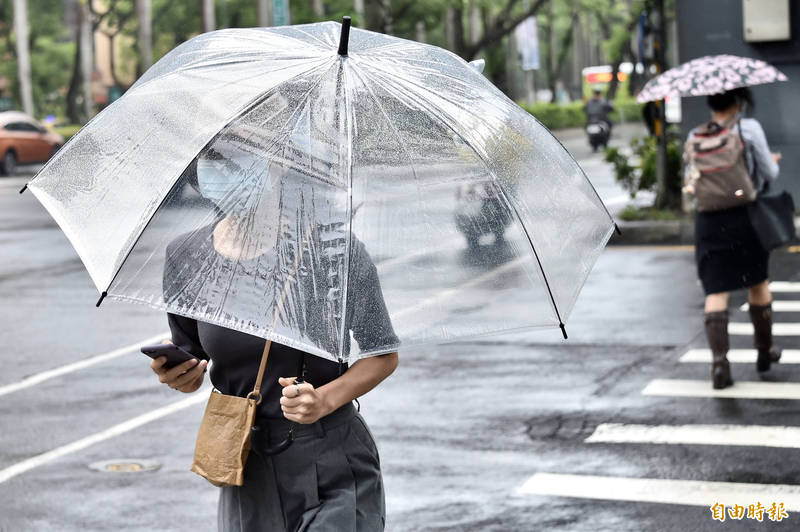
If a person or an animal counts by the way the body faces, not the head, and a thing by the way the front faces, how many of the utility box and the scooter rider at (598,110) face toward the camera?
2

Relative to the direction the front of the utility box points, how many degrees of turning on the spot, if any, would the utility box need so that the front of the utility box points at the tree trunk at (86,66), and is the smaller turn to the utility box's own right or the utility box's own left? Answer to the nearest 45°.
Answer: approximately 135° to the utility box's own right

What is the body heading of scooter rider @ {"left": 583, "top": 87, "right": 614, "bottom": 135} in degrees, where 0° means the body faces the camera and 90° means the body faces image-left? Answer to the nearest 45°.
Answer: approximately 0°

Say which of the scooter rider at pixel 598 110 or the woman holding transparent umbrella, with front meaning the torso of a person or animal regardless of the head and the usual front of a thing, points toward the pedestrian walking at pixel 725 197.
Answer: the scooter rider

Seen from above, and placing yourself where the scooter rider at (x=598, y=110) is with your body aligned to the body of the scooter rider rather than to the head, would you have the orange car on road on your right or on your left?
on your right

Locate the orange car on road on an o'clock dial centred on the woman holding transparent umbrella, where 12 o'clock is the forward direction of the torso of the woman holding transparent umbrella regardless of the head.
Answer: The orange car on road is roughly at 4 o'clock from the woman holding transparent umbrella.

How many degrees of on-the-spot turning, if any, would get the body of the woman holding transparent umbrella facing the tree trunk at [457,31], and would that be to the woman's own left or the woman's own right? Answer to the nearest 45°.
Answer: approximately 135° to the woman's own right

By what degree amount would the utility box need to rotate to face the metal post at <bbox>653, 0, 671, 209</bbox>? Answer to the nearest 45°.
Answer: approximately 90° to its right

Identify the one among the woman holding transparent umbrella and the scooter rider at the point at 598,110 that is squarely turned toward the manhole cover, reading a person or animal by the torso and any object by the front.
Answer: the scooter rider

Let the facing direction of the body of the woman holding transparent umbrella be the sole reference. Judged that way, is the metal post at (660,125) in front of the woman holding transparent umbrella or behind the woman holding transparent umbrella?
behind

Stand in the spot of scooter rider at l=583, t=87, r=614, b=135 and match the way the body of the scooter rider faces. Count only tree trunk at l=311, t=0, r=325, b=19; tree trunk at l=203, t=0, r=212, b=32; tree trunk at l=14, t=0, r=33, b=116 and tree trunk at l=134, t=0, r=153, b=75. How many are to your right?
4

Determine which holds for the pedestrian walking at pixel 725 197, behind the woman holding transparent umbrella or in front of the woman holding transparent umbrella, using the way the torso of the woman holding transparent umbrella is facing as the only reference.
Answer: behind
